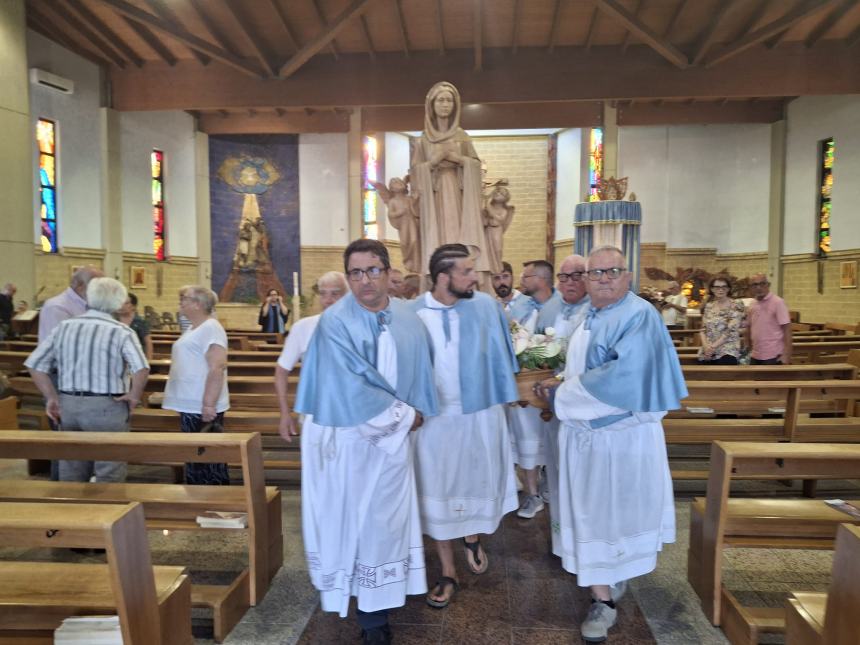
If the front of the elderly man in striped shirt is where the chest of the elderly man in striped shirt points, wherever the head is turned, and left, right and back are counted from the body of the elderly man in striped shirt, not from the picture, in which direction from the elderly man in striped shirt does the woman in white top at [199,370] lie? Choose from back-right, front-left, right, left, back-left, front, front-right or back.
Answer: right

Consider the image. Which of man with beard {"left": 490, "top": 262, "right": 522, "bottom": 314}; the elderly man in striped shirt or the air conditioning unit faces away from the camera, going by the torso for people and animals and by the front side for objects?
the elderly man in striped shirt

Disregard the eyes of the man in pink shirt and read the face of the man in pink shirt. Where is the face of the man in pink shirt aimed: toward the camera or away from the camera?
toward the camera

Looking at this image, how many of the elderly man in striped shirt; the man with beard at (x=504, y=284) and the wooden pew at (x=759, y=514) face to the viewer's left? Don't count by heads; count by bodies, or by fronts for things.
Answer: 0

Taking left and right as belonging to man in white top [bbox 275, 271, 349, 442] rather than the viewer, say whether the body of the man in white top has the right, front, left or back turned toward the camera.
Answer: front

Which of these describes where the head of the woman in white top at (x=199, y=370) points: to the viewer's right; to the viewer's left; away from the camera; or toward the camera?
to the viewer's left

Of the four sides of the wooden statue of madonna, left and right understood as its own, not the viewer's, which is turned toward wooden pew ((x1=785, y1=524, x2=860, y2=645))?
front

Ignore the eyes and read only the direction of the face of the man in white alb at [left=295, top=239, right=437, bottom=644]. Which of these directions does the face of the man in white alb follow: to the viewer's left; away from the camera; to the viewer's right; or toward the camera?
toward the camera

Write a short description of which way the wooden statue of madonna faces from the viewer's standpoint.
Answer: facing the viewer

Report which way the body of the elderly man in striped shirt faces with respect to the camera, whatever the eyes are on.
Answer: away from the camera

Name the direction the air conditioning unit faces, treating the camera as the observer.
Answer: facing the viewer and to the right of the viewer

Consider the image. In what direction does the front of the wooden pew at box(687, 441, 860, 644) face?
away from the camera

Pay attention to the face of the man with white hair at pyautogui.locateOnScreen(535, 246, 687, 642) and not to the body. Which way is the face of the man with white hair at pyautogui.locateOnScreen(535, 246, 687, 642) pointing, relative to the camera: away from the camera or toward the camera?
toward the camera
